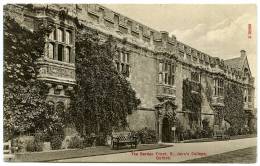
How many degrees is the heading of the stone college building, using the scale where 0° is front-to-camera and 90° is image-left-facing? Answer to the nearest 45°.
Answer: approximately 315°

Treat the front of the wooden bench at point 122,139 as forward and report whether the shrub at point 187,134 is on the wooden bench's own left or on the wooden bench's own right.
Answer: on the wooden bench's own left

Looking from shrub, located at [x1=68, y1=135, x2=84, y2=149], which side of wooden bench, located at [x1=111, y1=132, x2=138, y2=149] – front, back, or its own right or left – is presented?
right

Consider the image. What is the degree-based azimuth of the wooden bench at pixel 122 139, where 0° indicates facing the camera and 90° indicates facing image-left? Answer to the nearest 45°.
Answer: approximately 315°
